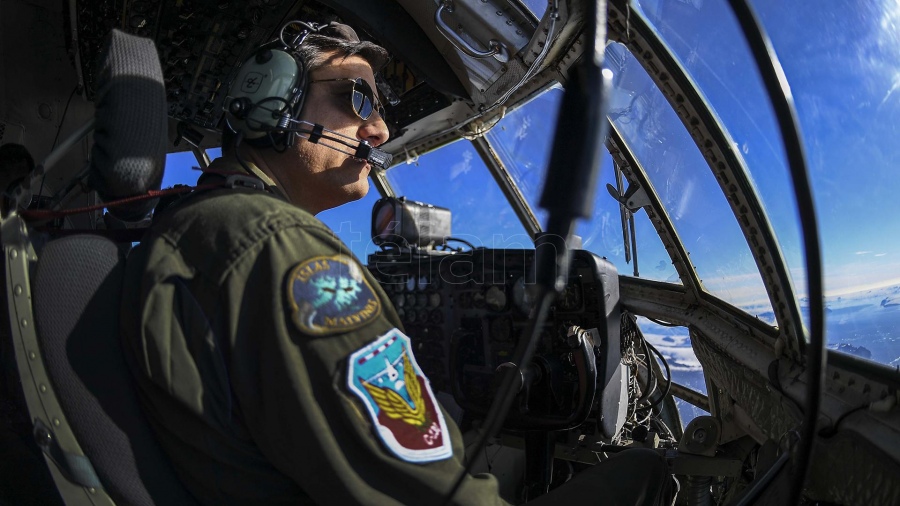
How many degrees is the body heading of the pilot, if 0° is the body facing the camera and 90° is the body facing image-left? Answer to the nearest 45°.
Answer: approximately 270°

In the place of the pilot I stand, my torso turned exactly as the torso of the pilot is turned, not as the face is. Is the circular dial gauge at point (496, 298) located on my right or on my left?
on my left

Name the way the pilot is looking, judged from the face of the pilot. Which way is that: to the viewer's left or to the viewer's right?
to the viewer's right

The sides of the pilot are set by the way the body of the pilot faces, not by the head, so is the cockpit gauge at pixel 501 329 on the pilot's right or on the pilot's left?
on the pilot's left
